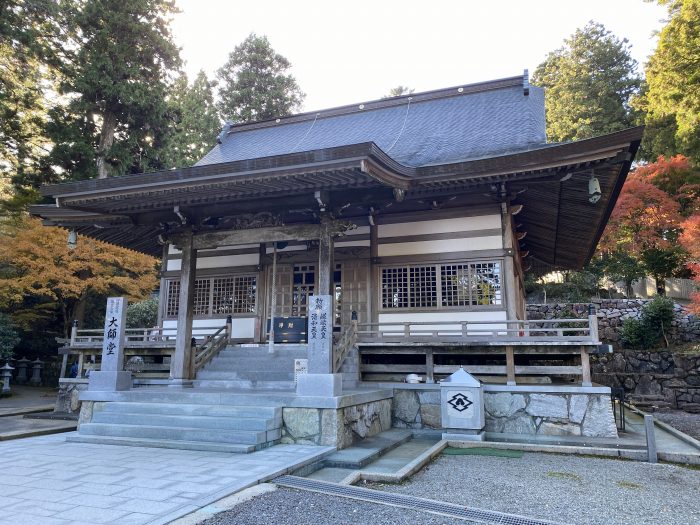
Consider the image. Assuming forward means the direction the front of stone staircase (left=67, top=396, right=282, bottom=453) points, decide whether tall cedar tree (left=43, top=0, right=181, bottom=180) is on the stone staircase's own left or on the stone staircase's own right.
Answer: on the stone staircase's own right

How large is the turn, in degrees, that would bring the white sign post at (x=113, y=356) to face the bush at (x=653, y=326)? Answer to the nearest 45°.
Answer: approximately 135° to its left

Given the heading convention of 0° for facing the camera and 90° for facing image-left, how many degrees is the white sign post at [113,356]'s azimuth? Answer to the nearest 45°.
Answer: approximately 45°

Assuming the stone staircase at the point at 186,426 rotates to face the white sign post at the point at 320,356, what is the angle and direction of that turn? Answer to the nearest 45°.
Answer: approximately 135° to its left

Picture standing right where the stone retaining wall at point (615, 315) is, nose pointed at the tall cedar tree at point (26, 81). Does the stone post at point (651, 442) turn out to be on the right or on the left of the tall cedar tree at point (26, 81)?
left

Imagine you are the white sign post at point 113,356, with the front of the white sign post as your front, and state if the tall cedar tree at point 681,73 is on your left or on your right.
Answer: on your left

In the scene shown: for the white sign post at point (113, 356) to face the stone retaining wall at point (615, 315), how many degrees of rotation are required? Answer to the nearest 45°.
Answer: approximately 135° to its left

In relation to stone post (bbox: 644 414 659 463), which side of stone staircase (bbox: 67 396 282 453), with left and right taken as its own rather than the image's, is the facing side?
left

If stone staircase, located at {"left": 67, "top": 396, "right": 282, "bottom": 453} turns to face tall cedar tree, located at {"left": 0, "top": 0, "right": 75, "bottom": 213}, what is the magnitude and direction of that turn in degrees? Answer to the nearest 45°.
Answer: approximately 90° to its right

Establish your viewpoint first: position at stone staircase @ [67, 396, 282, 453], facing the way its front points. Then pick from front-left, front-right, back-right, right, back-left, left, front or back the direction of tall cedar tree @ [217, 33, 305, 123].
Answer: back-right

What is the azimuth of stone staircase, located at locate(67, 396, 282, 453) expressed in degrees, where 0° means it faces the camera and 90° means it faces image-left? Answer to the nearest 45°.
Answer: approximately 45°

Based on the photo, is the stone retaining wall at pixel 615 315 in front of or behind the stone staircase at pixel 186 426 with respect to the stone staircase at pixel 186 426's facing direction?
behind

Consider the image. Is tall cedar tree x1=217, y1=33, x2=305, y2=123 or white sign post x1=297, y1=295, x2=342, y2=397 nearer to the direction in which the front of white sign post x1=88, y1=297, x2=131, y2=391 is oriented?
the white sign post
